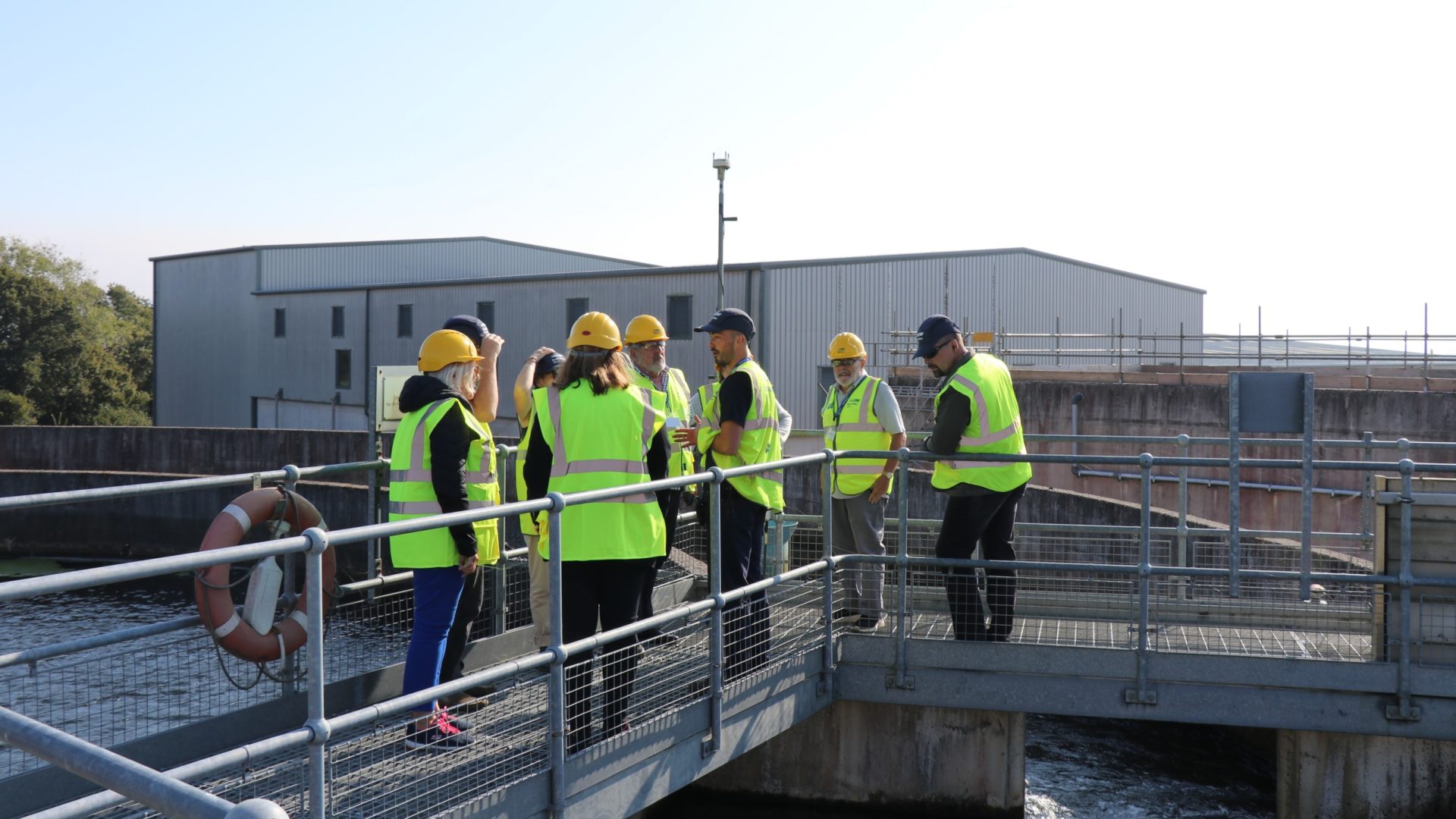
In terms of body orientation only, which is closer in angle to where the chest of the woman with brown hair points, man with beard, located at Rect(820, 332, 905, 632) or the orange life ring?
the man with beard

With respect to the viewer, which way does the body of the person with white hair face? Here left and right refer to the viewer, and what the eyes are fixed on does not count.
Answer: facing to the right of the viewer

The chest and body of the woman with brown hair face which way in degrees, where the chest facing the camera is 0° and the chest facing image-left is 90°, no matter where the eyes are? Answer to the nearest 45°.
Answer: approximately 180°

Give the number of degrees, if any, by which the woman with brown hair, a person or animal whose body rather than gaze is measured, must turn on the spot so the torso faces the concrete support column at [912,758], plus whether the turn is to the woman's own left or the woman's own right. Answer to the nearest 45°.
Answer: approximately 45° to the woman's own right

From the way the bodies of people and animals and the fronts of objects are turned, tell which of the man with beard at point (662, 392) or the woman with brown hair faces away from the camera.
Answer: the woman with brown hair

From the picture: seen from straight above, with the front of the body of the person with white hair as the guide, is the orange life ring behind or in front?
behind

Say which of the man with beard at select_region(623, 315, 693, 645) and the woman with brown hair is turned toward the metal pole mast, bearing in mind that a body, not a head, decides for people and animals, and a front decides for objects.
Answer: the woman with brown hair

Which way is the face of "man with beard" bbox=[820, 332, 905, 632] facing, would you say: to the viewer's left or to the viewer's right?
to the viewer's left

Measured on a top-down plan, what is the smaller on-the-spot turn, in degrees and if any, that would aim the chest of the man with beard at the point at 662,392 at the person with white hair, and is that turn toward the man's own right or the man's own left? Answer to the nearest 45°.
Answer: approximately 90° to the man's own right
